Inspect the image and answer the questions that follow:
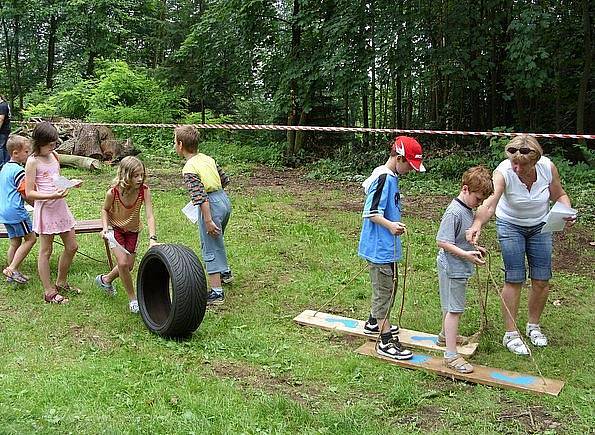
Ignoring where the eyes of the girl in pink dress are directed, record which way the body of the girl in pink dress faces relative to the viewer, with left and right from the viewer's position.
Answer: facing the viewer and to the right of the viewer

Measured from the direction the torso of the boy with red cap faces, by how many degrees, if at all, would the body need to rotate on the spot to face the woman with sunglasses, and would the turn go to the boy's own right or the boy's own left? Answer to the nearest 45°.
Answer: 0° — they already face them

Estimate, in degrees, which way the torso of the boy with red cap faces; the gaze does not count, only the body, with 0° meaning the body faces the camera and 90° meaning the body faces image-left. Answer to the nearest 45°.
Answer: approximately 270°

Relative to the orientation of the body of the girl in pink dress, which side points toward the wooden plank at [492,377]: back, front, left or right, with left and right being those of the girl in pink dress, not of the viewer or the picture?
front

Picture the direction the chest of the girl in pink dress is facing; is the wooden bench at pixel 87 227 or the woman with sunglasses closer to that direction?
the woman with sunglasses

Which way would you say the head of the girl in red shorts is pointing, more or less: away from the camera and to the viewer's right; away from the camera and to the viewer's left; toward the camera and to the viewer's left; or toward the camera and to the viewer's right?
toward the camera and to the viewer's right

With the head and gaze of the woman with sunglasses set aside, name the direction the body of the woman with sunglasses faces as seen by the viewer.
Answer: toward the camera

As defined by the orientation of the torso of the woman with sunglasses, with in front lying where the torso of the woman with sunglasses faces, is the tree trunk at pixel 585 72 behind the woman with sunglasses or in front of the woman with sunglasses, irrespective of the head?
behind

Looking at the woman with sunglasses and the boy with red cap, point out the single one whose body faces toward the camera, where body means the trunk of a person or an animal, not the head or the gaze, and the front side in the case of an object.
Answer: the woman with sunglasses

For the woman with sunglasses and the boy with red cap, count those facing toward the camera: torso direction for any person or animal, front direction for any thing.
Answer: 1

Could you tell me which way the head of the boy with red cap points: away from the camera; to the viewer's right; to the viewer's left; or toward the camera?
to the viewer's right

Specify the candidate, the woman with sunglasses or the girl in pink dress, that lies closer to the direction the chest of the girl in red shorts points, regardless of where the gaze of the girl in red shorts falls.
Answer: the woman with sunglasses

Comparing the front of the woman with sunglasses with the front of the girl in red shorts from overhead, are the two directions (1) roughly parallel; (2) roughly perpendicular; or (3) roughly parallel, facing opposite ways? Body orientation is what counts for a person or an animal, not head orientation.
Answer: roughly perpendicular

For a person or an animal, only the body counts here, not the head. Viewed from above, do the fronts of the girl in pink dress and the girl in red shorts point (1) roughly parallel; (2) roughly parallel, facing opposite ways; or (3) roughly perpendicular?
roughly parallel

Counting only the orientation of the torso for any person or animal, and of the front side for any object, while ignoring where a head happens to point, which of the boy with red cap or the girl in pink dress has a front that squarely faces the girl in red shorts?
the girl in pink dress
